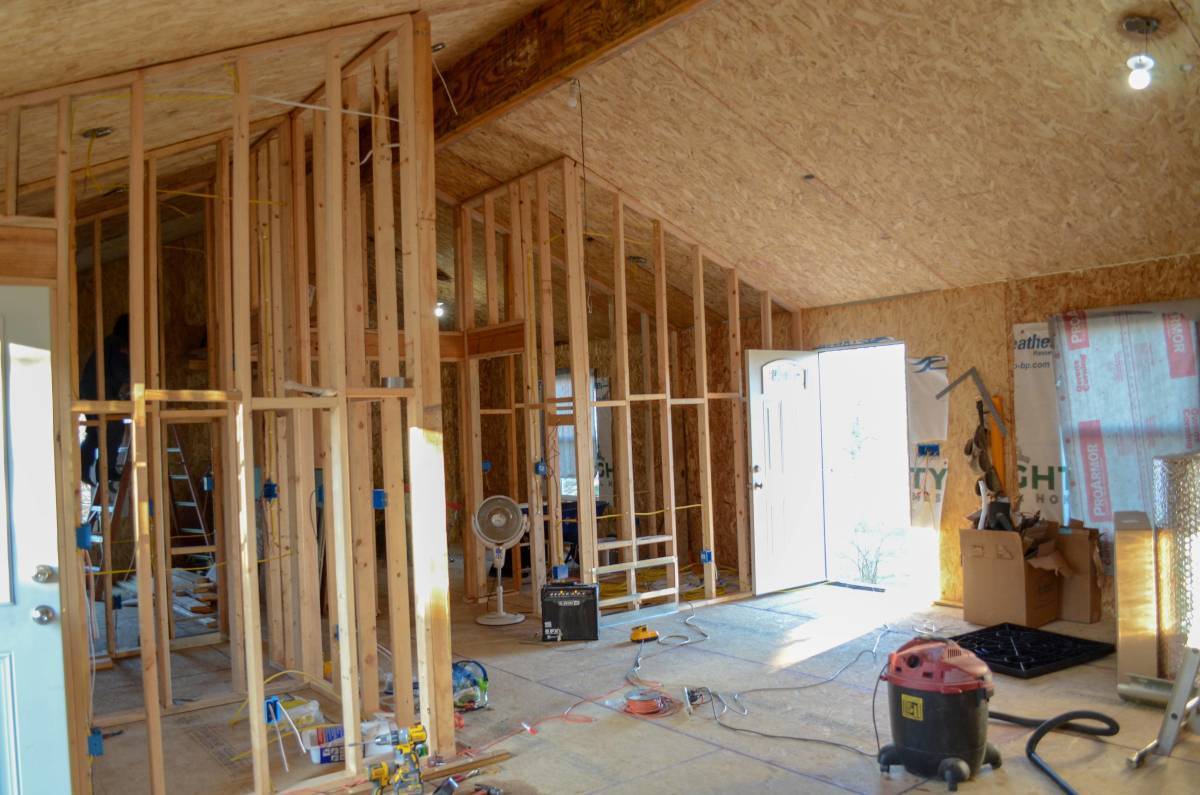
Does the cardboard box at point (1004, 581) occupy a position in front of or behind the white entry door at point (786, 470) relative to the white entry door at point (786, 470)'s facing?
in front

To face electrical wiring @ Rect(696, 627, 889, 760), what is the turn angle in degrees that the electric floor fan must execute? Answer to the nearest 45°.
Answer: approximately 45° to its left

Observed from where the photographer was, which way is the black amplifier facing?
facing the viewer

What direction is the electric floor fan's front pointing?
toward the camera

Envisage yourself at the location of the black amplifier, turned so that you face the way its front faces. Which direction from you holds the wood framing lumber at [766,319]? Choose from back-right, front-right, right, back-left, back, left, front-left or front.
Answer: back-left

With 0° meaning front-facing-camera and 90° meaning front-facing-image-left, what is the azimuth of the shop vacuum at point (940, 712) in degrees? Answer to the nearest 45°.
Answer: approximately 45°

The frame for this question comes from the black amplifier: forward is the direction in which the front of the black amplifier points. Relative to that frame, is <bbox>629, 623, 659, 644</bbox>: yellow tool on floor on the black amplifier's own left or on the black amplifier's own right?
on the black amplifier's own left

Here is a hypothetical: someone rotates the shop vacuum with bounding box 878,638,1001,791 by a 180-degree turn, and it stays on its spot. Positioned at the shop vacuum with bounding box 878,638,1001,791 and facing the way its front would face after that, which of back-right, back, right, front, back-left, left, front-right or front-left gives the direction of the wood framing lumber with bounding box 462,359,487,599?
left
